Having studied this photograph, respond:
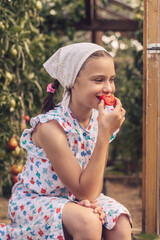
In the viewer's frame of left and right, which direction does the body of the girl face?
facing the viewer and to the right of the viewer

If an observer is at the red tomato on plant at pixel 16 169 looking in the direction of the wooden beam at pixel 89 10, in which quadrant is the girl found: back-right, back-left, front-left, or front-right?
back-right

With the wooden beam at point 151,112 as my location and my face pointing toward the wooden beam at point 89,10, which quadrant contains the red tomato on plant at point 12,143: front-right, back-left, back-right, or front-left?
front-left

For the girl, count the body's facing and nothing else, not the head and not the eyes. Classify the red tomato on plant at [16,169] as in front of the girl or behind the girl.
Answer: behind

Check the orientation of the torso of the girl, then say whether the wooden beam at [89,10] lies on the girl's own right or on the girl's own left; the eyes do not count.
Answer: on the girl's own left
